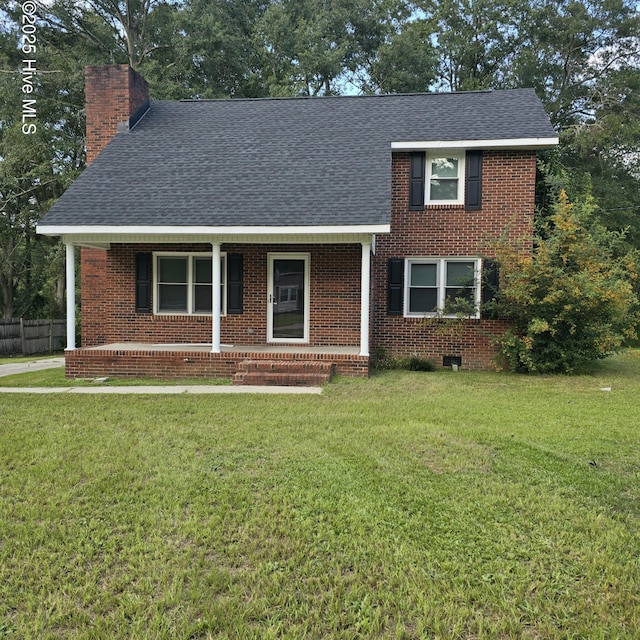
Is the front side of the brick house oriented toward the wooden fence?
no

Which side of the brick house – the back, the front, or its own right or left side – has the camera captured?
front

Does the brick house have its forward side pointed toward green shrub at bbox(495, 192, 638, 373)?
no

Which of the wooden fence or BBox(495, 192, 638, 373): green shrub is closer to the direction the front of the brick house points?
the green shrub
